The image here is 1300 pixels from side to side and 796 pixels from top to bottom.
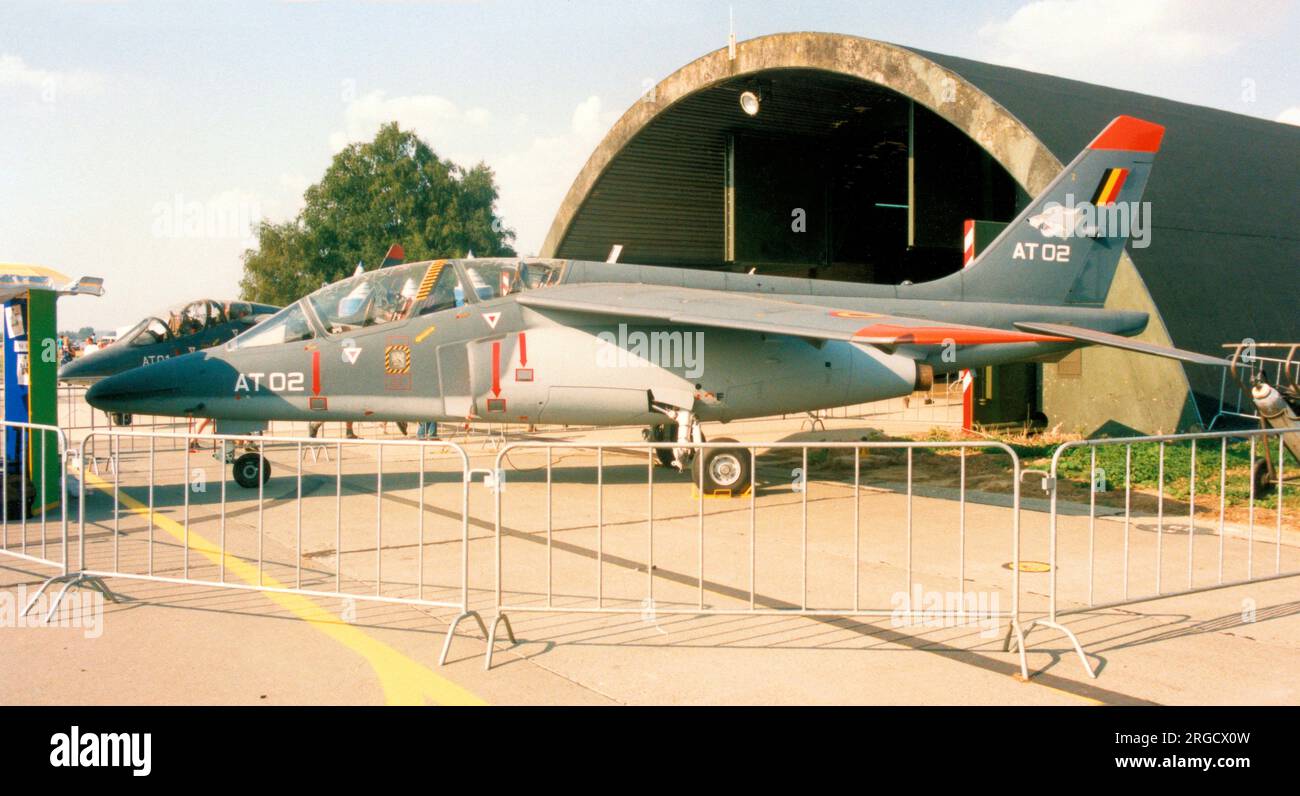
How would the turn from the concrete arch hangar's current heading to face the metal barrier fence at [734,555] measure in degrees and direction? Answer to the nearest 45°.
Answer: approximately 45° to its left

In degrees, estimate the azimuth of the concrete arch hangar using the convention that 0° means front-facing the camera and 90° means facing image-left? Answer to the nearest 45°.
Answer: approximately 45°

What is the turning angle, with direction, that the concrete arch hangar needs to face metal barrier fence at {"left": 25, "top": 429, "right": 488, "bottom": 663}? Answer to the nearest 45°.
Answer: approximately 45° to its left

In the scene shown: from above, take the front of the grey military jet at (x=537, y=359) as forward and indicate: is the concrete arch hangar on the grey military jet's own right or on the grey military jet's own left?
on the grey military jet's own right

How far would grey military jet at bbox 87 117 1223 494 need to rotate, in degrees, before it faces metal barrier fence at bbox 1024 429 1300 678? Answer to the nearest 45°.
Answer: approximately 135° to its left

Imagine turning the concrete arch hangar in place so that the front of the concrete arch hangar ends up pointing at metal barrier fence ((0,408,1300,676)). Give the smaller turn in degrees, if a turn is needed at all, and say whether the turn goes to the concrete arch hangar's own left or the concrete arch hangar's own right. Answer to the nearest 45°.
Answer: approximately 45° to the concrete arch hangar's own left

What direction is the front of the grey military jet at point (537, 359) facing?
to the viewer's left
